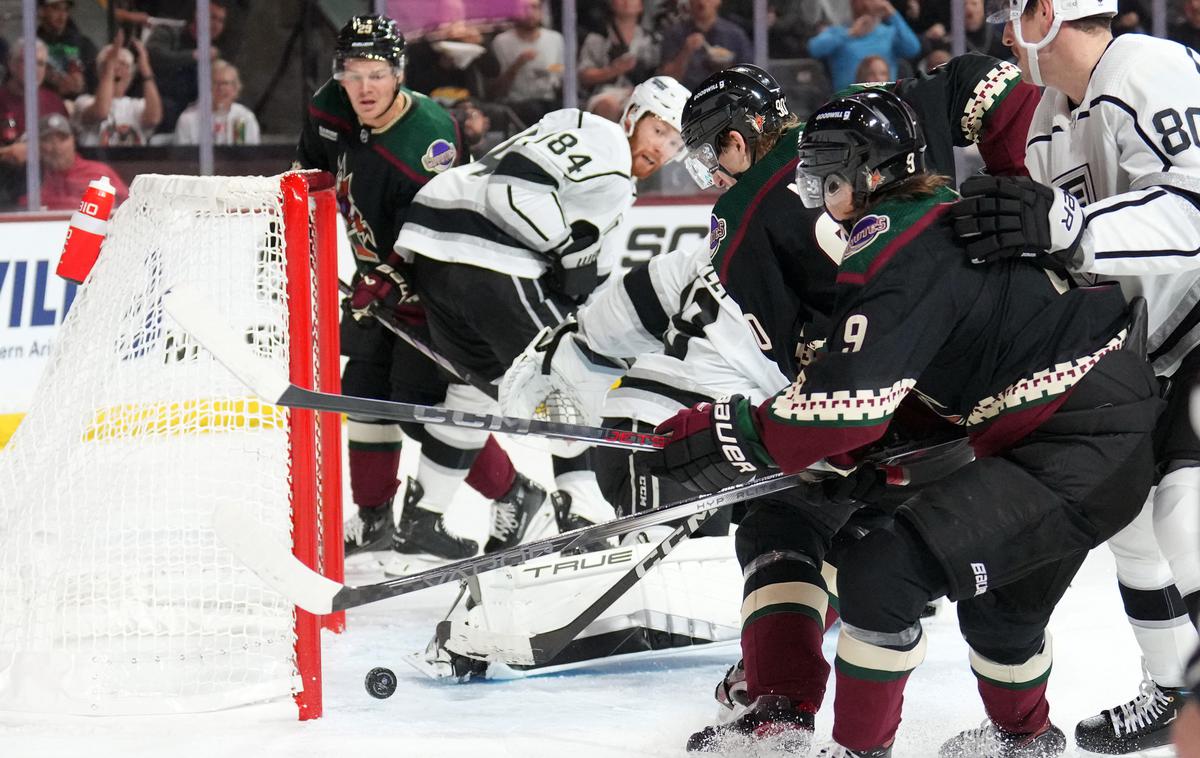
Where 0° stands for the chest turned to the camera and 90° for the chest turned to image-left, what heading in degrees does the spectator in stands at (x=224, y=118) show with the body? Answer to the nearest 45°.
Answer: approximately 0°

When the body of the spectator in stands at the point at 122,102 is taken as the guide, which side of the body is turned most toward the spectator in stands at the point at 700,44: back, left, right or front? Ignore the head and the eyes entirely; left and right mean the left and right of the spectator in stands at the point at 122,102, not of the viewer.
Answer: left

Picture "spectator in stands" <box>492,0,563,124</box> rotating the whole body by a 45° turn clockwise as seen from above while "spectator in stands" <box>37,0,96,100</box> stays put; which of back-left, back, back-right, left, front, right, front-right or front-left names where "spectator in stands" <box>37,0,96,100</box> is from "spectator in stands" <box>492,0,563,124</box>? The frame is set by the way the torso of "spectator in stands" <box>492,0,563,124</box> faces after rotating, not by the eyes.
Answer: front-right

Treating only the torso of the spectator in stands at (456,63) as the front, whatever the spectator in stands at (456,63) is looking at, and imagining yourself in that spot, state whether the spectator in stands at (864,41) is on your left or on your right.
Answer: on your left

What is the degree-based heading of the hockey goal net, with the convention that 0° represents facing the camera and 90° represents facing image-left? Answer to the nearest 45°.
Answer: approximately 270°

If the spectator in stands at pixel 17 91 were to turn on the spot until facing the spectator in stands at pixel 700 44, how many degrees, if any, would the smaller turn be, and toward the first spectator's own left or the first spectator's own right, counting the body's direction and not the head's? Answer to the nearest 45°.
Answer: approximately 90° to the first spectator's own left

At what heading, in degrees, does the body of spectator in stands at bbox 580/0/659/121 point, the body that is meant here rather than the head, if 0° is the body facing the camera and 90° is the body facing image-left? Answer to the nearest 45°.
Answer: approximately 0°

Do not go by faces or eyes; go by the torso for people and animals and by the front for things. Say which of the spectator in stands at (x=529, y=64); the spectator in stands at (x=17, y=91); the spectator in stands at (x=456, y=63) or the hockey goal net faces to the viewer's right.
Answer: the hockey goal net

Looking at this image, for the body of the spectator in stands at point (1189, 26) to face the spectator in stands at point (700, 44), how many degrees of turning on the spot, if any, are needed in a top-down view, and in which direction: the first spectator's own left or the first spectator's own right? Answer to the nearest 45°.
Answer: approximately 90° to the first spectator's own right
